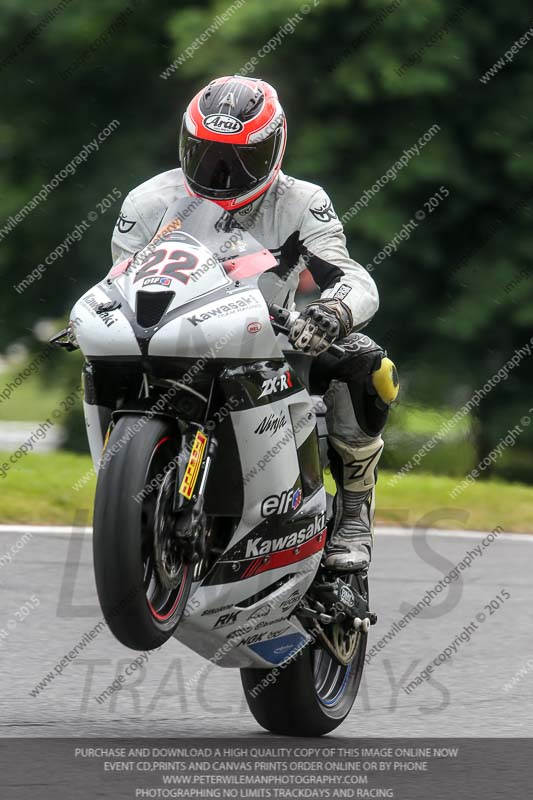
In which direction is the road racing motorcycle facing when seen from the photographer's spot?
facing the viewer and to the left of the viewer

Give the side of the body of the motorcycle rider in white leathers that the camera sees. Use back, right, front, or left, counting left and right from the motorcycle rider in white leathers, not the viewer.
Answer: front
